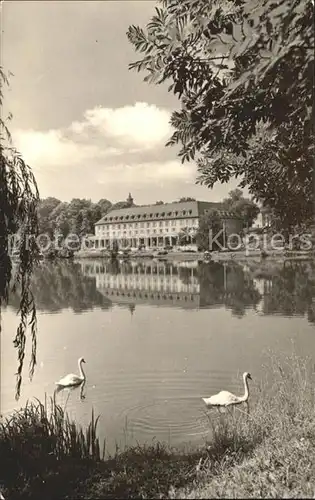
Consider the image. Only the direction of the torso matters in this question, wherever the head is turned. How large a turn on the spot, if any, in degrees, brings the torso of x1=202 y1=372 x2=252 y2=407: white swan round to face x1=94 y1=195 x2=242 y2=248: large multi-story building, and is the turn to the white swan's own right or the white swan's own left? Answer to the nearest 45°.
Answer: approximately 90° to the white swan's own left

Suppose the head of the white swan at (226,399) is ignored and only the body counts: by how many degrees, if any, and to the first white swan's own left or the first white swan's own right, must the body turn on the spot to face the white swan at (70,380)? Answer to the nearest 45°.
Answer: approximately 180°

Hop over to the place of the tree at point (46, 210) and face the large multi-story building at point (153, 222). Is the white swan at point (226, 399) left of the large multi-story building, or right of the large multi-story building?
right

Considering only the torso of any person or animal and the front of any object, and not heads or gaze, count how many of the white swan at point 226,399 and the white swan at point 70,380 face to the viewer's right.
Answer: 2

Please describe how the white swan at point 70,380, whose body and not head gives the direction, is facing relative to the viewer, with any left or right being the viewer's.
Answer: facing to the right of the viewer

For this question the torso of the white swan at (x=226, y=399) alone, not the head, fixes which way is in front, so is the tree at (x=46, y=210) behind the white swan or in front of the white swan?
behind

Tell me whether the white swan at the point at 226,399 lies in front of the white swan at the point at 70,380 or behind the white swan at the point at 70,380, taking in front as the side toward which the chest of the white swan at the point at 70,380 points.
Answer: in front

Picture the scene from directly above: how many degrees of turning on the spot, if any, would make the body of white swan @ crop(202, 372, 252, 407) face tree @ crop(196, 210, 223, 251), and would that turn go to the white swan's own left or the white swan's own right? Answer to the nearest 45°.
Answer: approximately 90° to the white swan's own left

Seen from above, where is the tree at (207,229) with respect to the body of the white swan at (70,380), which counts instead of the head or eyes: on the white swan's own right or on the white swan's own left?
on the white swan's own left

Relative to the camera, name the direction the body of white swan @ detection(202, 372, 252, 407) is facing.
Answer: to the viewer's right
